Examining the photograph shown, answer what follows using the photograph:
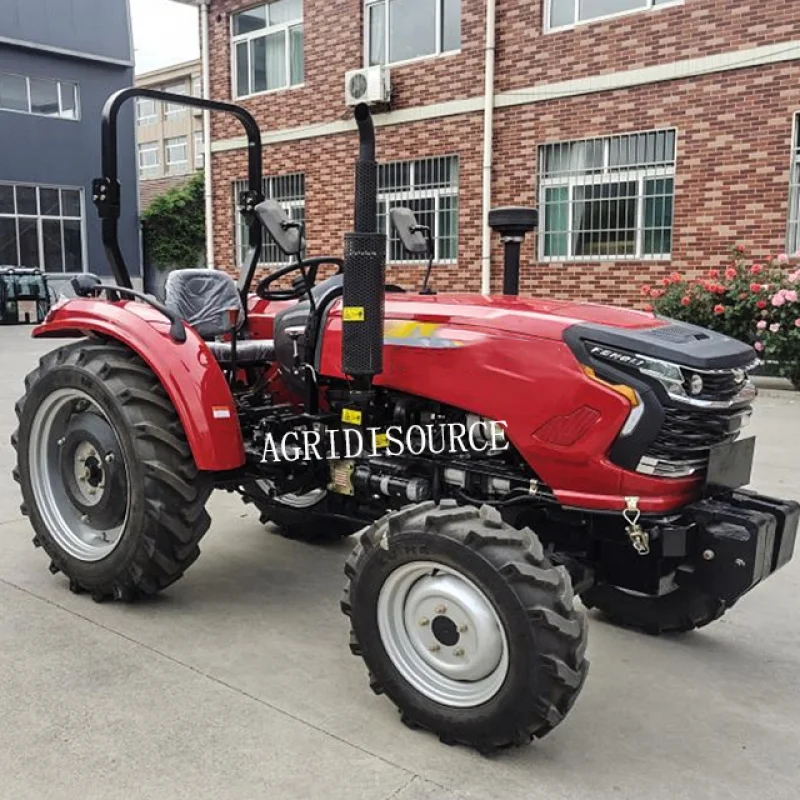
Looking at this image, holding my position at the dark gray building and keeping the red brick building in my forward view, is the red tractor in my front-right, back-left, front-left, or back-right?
front-right

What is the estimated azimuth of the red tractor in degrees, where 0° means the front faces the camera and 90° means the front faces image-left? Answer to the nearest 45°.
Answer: approximately 315°

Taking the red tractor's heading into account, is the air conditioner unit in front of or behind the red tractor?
behind

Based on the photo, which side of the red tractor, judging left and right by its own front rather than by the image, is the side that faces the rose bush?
left

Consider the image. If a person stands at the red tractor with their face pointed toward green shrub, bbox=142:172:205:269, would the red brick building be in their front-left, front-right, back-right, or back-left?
front-right

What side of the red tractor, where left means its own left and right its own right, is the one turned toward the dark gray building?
back

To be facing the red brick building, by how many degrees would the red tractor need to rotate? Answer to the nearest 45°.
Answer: approximately 135° to its left

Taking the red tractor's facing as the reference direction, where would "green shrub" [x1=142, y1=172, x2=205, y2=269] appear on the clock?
The green shrub is roughly at 7 o'clock from the red tractor.
